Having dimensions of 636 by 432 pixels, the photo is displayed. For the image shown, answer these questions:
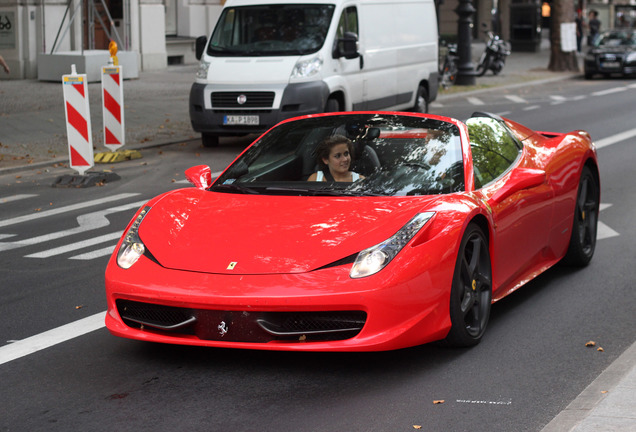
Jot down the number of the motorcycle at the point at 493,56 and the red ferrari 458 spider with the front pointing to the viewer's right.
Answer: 0

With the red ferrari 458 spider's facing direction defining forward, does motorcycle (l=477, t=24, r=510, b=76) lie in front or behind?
behind

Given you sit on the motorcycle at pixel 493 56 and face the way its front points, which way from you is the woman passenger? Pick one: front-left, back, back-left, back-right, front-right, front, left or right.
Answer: front-left

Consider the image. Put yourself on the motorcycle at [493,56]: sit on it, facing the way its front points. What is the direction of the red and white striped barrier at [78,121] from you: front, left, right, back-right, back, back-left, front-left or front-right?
front-left

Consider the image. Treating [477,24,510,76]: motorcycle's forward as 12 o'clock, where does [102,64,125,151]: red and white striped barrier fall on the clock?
The red and white striped barrier is roughly at 11 o'clock from the motorcycle.

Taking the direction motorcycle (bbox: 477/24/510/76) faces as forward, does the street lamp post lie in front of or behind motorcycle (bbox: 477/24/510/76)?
in front

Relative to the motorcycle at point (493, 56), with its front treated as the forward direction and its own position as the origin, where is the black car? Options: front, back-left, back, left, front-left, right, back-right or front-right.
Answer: back-left

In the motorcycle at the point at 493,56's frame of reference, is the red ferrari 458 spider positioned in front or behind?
in front

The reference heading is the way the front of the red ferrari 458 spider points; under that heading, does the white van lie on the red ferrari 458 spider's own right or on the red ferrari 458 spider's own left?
on the red ferrari 458 spider's own right

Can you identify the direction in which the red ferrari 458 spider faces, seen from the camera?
facing the viewer and to the left of the viewer

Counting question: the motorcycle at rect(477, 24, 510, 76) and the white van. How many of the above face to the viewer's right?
0

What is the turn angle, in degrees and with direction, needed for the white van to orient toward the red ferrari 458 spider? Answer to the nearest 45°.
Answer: approximately 45° to its left
